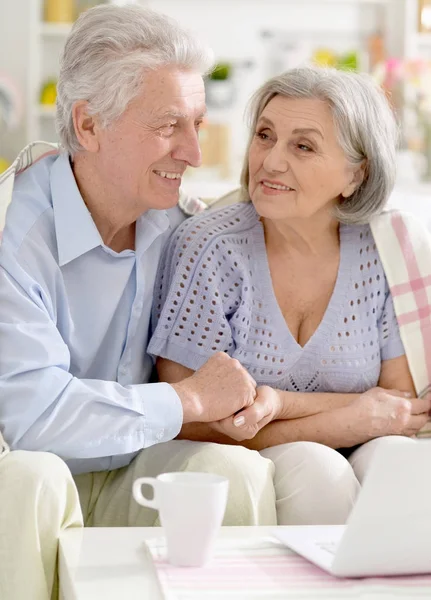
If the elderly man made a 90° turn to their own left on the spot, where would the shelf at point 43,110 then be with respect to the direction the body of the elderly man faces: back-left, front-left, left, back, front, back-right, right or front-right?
front-left

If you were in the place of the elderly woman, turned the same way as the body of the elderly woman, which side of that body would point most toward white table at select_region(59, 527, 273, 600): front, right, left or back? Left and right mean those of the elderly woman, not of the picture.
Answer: front

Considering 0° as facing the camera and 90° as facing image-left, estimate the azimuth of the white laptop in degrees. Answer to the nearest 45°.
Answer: approximately 135°

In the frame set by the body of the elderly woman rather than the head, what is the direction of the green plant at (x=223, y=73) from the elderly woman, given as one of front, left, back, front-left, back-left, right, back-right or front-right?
back

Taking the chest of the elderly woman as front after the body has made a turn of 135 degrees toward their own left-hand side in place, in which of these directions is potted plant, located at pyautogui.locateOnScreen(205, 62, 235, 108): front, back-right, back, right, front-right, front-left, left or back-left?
front-left

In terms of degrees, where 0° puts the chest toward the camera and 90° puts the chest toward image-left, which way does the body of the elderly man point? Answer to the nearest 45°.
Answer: approximately 315°

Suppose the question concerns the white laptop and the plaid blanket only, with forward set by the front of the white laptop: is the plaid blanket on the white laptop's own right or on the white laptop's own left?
on the white laptop's own right

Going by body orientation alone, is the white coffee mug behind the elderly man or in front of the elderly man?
in front

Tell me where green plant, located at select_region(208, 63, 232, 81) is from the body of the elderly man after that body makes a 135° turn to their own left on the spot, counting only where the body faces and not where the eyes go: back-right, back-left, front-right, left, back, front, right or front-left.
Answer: front

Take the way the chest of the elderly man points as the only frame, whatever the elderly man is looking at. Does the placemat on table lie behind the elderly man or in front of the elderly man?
in front

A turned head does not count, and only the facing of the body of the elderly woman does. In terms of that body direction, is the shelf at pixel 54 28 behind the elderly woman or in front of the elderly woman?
behind

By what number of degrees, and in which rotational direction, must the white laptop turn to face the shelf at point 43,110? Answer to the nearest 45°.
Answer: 0° — it already faces it

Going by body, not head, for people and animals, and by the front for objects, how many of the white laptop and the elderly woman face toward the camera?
1

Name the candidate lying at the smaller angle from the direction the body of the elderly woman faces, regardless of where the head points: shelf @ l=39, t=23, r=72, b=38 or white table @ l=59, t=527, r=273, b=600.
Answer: the white table

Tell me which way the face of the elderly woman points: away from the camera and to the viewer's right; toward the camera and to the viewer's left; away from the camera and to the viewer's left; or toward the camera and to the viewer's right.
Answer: toward the camera and to the viewer's left

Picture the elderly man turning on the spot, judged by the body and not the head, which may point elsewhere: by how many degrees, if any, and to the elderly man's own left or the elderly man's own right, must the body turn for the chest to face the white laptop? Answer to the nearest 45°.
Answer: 0° — they already face it
